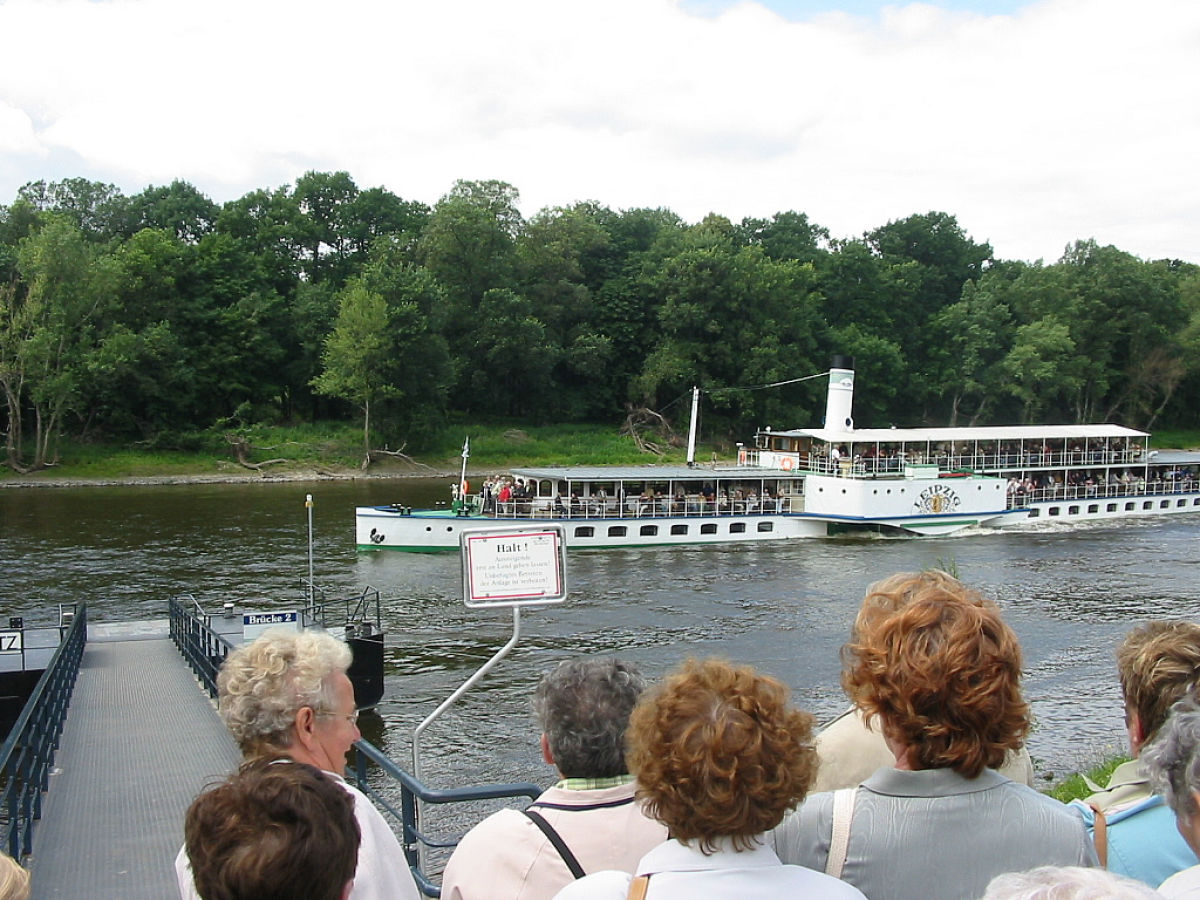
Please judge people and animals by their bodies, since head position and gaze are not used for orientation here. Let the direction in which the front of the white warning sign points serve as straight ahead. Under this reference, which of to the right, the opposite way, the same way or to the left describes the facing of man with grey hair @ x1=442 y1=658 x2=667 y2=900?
the opposite way

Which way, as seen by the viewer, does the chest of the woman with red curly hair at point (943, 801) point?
away from the camera

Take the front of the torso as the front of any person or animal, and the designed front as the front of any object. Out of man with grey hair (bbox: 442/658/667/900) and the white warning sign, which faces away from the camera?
the man with grey hair

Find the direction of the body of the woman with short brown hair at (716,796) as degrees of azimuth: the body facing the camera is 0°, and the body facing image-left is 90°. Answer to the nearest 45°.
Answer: approximately 180°

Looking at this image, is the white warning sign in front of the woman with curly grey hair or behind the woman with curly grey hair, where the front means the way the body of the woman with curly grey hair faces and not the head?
in front

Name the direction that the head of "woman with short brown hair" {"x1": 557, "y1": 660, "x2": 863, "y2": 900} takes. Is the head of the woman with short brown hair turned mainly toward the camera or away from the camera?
away from the camera

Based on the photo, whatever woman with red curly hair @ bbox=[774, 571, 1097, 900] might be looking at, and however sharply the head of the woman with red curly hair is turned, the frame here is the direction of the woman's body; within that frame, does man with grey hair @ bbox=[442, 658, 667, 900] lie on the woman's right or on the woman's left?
on the woman's left

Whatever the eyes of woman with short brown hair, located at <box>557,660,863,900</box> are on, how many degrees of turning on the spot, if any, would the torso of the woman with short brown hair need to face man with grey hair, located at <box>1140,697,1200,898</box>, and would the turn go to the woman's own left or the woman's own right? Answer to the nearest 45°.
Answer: approximately 90° to the woman's own right

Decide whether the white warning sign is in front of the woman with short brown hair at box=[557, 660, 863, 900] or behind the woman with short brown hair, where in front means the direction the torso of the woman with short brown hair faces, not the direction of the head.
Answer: in front

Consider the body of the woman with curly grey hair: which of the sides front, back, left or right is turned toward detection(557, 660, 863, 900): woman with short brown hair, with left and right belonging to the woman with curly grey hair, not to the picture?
right

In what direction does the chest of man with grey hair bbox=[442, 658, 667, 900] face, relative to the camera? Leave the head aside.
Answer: away from the camera

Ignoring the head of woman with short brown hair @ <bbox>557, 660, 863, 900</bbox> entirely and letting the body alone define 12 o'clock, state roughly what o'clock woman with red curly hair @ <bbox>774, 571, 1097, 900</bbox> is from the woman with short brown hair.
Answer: The woman with red curly hair is roughly at 2 o'clock from the woman with short brown hair.

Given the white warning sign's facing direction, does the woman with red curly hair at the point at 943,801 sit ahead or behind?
ahead
